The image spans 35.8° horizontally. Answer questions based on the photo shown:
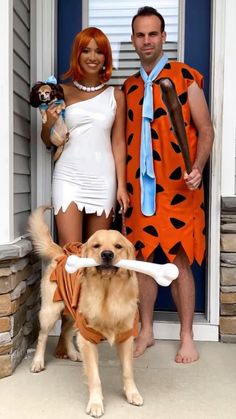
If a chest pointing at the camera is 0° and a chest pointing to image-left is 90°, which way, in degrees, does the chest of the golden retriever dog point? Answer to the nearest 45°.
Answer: approximately 315°

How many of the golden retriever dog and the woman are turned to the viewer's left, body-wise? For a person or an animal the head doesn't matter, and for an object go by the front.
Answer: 0

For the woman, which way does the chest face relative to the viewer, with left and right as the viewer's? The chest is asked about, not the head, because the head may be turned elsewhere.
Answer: facing the viewer
